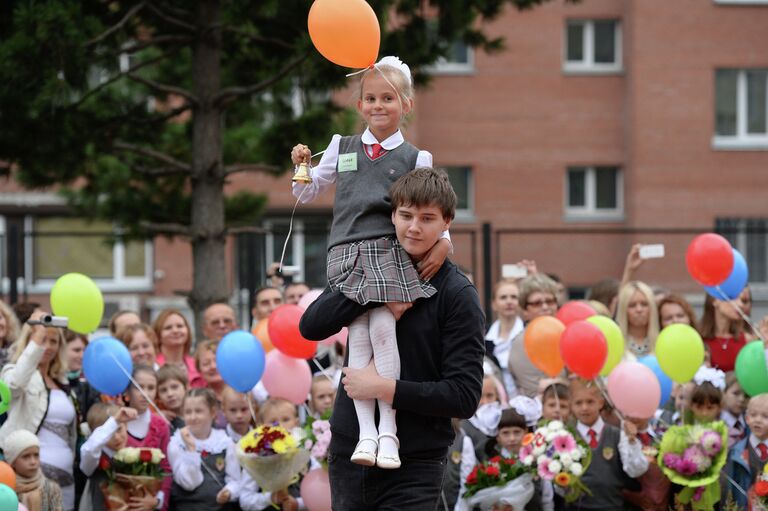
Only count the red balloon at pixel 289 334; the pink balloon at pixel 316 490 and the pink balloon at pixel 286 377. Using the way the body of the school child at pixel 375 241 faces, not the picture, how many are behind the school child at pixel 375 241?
3

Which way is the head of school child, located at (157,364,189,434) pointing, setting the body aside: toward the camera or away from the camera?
toward the camera

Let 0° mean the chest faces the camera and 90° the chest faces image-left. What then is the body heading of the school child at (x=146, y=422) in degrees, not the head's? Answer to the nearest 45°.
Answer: approximately 45°

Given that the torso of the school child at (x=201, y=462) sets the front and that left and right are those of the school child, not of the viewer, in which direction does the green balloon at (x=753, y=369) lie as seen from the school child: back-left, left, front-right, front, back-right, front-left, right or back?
left

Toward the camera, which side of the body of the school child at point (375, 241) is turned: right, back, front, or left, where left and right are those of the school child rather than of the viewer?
front

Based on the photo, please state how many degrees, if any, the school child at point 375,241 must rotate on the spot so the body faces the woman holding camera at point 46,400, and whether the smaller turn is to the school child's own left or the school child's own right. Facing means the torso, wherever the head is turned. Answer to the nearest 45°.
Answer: approximately 135° to the school child's own right

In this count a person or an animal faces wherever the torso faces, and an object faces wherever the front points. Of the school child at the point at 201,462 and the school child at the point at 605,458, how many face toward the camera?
2

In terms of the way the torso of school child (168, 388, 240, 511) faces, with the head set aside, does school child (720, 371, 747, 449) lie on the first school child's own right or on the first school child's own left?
on the first school child's own left

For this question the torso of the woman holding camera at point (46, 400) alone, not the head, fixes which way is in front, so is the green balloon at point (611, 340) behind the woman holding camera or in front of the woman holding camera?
in front

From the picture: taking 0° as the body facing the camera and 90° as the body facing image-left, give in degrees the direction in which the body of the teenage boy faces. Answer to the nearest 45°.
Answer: approximately 45°

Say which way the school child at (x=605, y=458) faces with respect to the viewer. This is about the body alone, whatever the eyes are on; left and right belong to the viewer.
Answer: facing the viewer

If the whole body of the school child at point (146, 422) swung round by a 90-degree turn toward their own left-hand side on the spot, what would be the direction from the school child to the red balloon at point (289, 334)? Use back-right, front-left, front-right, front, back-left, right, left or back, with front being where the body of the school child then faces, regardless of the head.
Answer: front-left

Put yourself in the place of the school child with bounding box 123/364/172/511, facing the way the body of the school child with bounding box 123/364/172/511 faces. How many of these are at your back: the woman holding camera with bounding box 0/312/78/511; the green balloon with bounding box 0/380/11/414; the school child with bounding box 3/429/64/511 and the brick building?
1
